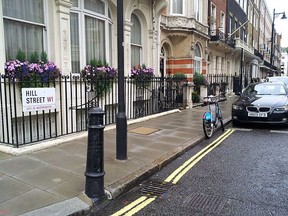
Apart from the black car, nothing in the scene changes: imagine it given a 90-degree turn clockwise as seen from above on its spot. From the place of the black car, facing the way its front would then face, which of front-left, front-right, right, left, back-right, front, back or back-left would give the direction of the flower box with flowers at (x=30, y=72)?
front-left

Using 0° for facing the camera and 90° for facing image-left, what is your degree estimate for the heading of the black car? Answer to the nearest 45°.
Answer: approximately 0°

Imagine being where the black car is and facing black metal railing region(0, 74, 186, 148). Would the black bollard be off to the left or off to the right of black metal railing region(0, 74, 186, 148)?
left

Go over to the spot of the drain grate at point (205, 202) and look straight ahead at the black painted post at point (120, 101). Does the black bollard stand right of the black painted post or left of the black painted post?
left

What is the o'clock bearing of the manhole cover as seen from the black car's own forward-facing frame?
The manhole cover is roughly at 2 o'clock from the black car.

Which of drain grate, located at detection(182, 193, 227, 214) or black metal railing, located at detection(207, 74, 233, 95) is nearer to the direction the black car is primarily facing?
the drain grate

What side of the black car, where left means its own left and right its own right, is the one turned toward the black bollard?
front

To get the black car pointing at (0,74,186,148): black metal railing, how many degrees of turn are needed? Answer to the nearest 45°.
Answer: approximately 45° to its right

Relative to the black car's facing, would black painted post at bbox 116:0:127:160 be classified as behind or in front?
in front

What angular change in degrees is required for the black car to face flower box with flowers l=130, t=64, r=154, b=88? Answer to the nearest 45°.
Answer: approximately 90° to its right
